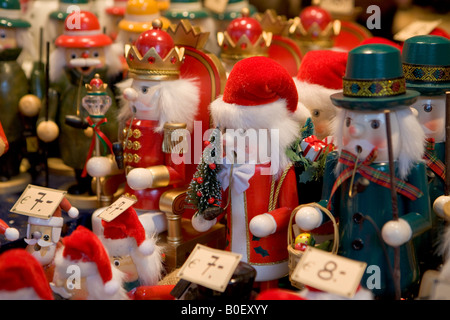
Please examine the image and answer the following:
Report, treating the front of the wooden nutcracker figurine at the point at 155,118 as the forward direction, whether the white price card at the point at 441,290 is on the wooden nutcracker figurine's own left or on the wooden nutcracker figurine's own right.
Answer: on the wooden nutcracker figurine's own left

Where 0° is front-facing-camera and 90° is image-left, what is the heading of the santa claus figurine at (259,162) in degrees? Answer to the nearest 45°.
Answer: approximately 45°

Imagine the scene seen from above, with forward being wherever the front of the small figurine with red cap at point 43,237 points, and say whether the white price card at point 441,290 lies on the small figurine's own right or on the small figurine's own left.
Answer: on the small figurine's own left

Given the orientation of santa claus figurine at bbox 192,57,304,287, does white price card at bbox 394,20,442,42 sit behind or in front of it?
behind

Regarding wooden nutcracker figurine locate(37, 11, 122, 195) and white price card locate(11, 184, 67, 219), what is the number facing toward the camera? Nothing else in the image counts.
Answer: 2
